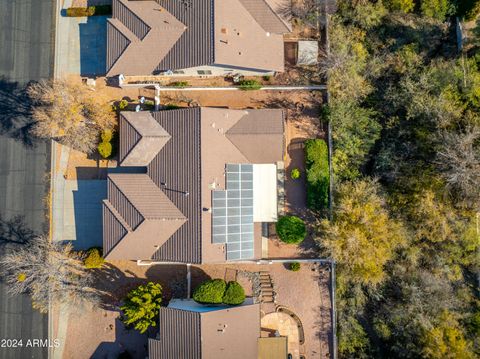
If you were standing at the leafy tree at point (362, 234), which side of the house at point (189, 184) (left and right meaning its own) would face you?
back

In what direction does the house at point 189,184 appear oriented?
to the viewer's left

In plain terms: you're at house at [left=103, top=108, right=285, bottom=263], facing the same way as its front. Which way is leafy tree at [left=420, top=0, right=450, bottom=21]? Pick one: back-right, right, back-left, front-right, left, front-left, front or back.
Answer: back

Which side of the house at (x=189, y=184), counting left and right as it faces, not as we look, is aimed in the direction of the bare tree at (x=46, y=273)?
front

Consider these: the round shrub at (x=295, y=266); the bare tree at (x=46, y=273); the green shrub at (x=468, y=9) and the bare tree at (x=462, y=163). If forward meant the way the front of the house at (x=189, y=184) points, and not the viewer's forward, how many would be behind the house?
3

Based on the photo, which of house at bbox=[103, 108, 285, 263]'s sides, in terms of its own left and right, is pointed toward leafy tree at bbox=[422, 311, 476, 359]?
back

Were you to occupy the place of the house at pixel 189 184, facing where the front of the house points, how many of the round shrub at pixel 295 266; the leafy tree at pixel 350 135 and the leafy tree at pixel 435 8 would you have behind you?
3

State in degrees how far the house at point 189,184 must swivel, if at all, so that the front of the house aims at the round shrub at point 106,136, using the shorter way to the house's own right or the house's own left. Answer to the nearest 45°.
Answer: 0° — it already faces it

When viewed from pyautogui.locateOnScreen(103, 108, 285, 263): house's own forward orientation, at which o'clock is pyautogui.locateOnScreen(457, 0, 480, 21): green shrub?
The green shrub is roughly at 6 o'clock from the house.

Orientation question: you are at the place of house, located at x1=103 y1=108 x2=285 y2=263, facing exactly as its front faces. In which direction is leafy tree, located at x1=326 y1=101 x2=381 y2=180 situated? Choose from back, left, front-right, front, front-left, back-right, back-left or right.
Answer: back

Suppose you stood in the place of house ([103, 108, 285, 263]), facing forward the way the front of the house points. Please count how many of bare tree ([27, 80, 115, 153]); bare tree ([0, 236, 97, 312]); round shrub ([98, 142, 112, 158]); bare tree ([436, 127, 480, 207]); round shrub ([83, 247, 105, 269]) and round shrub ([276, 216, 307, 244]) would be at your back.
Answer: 2

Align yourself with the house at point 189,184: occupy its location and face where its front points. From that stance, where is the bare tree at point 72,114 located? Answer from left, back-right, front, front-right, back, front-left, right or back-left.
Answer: front

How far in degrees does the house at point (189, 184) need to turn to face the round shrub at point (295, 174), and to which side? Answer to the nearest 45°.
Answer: approximately 180°

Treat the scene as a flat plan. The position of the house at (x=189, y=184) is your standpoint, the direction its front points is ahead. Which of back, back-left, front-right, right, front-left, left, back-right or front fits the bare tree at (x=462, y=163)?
back
